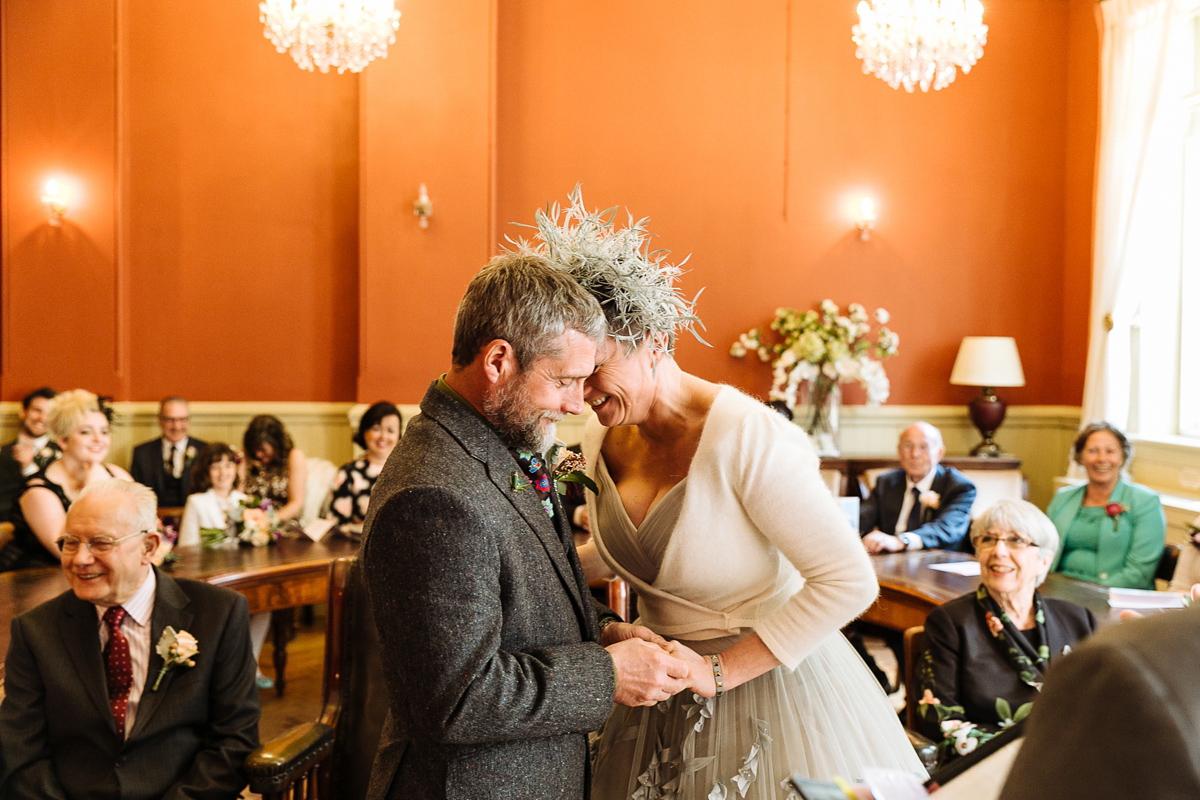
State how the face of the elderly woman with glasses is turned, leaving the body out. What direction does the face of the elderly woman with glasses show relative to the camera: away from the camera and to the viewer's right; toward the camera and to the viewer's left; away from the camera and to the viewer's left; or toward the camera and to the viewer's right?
toward the camera and to the viewer's left

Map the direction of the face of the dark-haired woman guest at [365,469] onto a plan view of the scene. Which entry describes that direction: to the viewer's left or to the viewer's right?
to the viewer's right

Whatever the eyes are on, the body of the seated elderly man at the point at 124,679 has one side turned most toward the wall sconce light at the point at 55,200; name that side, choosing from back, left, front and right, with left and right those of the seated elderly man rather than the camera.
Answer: back

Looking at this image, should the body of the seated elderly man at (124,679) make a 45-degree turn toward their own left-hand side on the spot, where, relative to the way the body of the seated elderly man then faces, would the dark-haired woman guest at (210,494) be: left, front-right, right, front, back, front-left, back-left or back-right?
back-left

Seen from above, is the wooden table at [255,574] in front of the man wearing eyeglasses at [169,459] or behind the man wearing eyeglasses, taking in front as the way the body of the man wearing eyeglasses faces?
in front

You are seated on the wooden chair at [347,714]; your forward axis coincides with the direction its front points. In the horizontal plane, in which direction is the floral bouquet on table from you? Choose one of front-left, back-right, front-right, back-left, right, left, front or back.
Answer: back-right

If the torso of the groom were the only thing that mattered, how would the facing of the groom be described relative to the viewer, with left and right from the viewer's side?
facing to the right of the viewer

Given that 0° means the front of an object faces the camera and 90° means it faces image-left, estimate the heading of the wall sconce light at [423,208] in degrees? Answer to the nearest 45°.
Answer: approximately 0°

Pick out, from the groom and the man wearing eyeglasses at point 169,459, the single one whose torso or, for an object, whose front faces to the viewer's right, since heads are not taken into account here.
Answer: the groom

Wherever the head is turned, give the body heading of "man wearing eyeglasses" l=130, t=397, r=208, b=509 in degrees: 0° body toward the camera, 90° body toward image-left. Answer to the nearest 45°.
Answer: approximately 0°

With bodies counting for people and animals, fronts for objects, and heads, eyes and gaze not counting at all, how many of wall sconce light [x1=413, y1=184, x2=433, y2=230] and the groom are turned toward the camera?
1

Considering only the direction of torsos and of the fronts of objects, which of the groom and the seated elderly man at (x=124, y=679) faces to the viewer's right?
the groom

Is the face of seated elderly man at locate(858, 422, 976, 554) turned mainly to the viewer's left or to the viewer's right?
to the viewer's left

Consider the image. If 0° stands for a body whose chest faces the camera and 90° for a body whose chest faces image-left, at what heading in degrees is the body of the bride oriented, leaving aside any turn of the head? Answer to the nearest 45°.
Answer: approximately 45°
